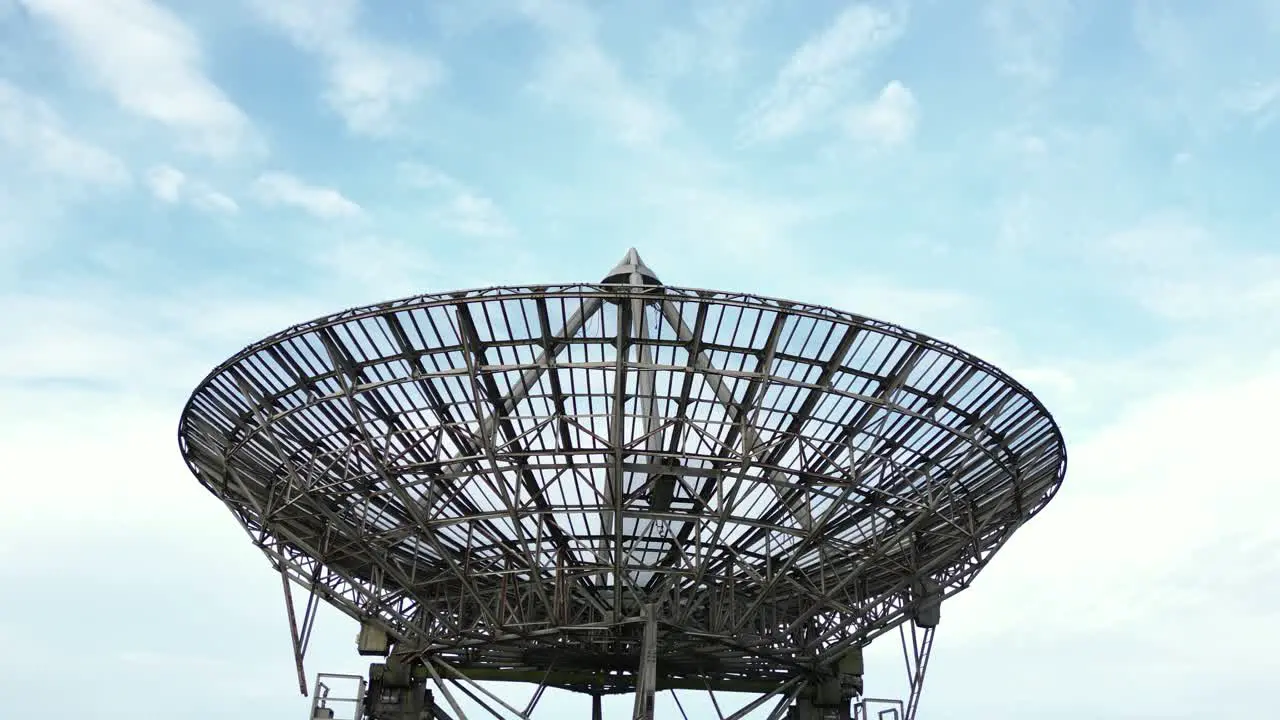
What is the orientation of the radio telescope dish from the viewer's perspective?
away from the camera
